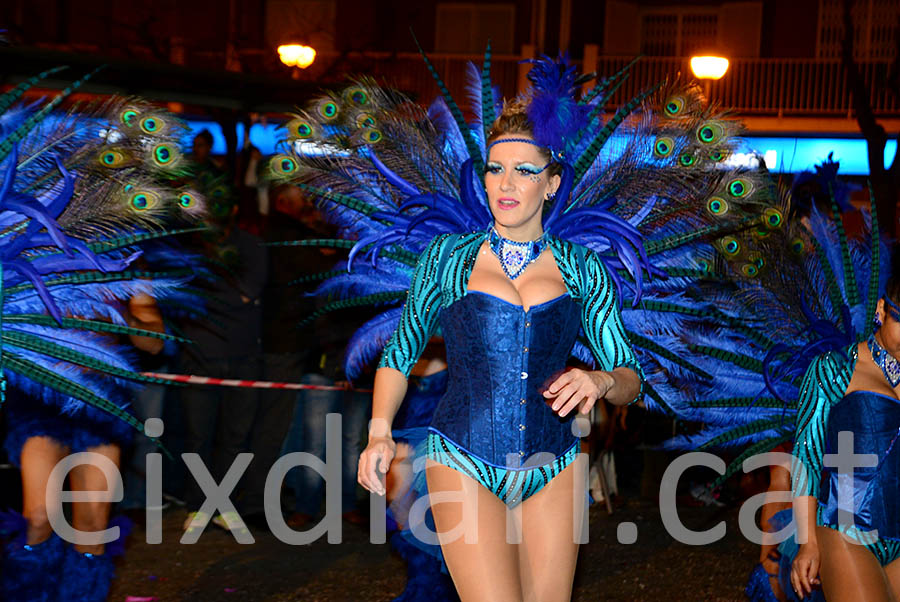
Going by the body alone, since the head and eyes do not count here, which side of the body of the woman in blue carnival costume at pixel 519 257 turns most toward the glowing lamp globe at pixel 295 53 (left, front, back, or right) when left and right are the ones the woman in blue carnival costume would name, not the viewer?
back

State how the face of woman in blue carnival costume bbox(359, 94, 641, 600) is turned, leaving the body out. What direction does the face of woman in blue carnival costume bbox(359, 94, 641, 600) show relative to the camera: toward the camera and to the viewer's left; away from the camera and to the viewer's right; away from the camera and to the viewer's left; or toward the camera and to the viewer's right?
toward the camera and to the viewer's left

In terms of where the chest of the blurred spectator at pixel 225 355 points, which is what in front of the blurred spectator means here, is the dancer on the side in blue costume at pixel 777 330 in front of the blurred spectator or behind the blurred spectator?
in front

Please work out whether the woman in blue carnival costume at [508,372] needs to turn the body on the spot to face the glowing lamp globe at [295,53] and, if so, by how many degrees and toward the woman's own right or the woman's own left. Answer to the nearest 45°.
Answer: approximately 180°

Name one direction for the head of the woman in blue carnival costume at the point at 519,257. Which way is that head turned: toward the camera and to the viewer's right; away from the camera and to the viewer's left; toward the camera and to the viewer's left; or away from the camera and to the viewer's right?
toward the camera and to the viewer's left

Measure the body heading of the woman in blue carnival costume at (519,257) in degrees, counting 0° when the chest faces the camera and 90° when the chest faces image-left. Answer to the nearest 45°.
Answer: approximately 0°

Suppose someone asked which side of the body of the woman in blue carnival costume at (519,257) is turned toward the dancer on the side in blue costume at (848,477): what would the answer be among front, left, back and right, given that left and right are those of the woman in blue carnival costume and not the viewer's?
left

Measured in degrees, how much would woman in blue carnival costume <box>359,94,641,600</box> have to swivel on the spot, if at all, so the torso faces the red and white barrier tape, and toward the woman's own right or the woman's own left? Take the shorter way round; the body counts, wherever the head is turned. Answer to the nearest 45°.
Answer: approximately 135° to the woman's own right

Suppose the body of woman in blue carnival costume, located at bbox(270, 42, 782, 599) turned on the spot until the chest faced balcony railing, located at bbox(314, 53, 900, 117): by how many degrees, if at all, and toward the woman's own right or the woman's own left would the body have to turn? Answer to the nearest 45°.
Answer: approximately 180°
